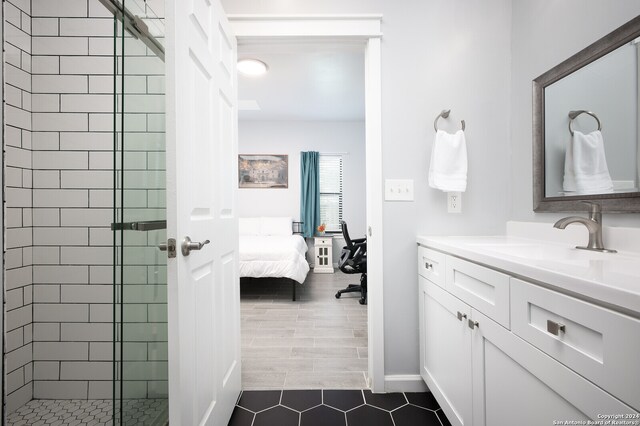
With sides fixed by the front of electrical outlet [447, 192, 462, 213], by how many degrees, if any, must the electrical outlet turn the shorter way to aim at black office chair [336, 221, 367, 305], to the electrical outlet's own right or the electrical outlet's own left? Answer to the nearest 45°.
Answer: approximately 135° to the electrical outlet's own right

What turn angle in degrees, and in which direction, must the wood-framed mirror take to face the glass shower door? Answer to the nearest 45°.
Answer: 0° — it already faces it

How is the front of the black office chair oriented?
to the viewer's right

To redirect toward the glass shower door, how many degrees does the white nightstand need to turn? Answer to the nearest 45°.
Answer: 0° — it already faces it

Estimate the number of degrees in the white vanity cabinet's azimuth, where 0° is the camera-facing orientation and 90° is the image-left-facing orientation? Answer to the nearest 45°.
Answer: approximately 45°

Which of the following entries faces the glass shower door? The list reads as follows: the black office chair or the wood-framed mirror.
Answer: the wood-framed mirror

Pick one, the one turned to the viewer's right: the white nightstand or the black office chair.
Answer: the black office chair
